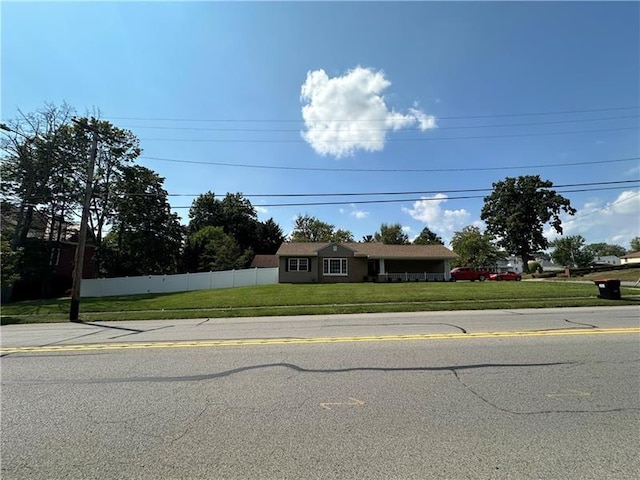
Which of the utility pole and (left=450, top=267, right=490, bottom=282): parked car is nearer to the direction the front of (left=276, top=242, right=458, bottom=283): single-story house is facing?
the utility pole

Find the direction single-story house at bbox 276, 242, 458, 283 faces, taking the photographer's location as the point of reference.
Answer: facing the viewer

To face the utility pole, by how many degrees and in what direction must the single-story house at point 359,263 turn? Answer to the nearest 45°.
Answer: approximately 45° to its right

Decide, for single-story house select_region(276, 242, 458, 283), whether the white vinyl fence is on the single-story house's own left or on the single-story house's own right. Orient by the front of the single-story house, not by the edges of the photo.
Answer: on the single-story house's own right

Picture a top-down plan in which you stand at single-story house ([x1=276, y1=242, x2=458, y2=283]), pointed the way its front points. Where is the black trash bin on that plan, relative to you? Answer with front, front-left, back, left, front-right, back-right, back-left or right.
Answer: front-left

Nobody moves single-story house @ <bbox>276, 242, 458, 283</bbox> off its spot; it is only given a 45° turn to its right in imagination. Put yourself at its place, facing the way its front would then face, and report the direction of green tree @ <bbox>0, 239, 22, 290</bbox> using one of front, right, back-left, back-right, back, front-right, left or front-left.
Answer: front

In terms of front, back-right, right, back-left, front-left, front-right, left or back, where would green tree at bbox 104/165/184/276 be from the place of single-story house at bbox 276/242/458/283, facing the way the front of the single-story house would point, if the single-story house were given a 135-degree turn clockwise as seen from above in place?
front-left

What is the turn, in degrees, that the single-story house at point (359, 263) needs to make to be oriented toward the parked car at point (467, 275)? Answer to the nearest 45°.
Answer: approximately 90° to its left
